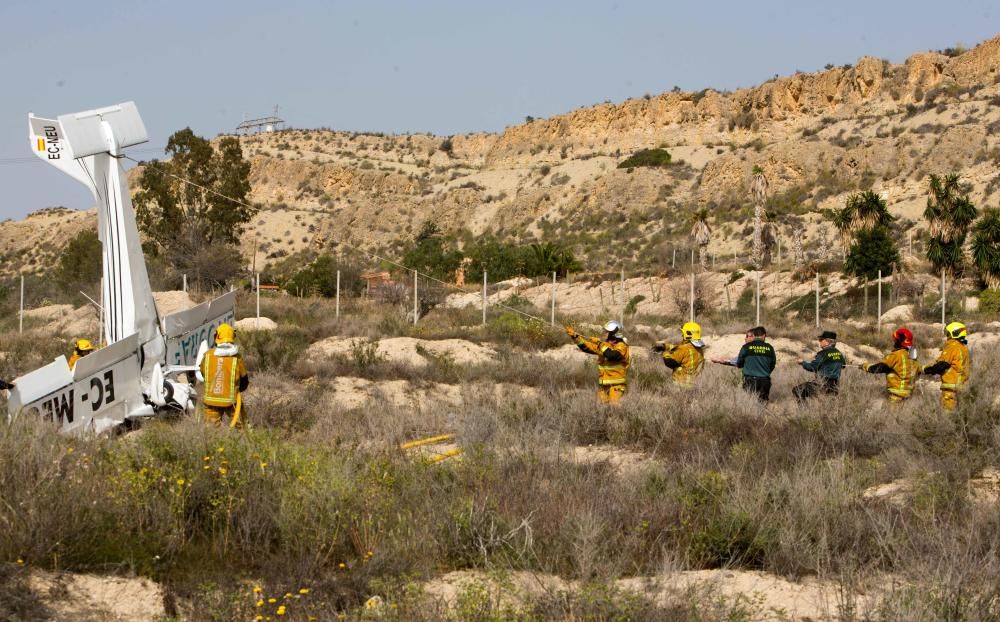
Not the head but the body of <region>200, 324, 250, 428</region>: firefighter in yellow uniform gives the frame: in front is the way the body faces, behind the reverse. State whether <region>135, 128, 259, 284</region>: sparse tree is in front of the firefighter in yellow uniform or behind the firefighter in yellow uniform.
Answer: in front

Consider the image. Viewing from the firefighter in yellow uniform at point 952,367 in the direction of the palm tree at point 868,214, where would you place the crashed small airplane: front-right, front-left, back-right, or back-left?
back-left

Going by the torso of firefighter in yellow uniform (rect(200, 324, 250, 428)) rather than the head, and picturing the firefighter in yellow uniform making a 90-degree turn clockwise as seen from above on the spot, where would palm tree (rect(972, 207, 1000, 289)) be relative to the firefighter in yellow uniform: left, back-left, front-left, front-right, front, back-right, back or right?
front-left

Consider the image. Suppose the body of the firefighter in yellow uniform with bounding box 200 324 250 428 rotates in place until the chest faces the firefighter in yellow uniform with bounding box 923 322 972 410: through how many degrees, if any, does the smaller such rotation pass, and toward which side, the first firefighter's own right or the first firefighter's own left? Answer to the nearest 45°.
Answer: approximately 90° to the first firefighter's own right

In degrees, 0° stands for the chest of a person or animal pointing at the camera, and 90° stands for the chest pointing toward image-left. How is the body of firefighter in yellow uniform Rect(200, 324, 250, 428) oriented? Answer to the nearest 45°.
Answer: approximately 180°

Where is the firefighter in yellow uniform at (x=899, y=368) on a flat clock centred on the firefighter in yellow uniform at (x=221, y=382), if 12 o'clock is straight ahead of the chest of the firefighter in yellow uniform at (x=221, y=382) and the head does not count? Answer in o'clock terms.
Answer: the firefighter in yellow uniform at (x=899, y=368) is roughly at 3 o'clock from the firefighter in yellow uniform at (x=221, y=382).
